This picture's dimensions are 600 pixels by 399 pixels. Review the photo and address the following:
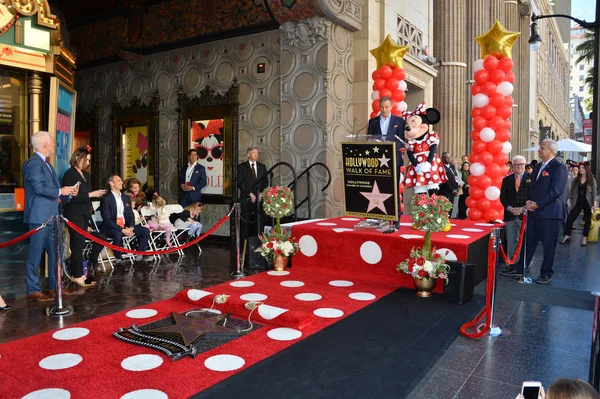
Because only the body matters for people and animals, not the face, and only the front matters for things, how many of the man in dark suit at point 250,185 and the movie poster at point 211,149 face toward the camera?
2

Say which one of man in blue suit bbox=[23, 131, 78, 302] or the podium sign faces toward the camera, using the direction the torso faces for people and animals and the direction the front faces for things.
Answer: the podium sign

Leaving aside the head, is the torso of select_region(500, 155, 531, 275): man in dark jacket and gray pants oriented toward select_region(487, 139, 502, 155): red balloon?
no

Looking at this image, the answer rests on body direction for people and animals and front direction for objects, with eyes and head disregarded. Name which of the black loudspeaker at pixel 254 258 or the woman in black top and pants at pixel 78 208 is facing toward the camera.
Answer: the black loudspeaker

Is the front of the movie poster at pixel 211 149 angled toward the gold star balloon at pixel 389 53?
no

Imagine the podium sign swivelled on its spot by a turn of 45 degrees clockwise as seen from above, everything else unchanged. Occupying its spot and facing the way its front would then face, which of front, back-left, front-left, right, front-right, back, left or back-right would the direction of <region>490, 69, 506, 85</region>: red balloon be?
back

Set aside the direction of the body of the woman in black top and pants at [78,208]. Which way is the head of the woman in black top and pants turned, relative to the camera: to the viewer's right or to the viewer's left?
to the viewer's right

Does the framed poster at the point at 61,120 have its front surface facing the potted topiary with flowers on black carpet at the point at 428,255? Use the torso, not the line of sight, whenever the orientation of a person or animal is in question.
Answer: yes

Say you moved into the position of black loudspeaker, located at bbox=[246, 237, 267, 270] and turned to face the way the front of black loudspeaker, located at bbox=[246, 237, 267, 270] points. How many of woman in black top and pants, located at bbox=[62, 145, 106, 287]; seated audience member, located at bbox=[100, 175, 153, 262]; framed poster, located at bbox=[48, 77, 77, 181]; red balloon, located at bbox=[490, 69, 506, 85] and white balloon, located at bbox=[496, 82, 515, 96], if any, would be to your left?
2

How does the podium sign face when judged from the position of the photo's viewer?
facing the viewer

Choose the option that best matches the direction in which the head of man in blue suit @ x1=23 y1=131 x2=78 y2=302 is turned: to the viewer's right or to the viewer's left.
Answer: to the viewer's right

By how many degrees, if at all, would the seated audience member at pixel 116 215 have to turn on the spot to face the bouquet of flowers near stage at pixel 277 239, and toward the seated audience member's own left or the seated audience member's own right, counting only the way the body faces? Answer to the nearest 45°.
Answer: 0° — they already face it

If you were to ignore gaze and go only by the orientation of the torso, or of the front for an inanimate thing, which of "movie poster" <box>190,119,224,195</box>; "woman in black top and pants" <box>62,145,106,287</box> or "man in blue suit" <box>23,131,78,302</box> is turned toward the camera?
the movie poster

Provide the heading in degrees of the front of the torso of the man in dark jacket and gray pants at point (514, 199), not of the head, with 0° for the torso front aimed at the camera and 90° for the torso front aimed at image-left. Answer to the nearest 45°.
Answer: approximately 0°

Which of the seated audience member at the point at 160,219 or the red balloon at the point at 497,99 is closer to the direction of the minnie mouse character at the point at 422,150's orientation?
the seated audience member

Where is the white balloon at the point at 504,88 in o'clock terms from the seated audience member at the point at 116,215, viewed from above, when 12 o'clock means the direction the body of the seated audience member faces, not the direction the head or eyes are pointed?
The white balloon is roughly at 11 o'clock from the seated audience member.

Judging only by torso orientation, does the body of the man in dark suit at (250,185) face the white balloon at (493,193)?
no

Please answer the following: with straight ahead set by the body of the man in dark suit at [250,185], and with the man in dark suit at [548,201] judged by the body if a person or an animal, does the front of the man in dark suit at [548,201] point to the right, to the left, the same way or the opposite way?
to the right

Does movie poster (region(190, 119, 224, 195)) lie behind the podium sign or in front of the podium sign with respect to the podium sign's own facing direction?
behind
